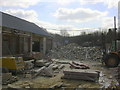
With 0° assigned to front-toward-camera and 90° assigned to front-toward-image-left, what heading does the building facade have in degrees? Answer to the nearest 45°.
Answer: approximately 315°
